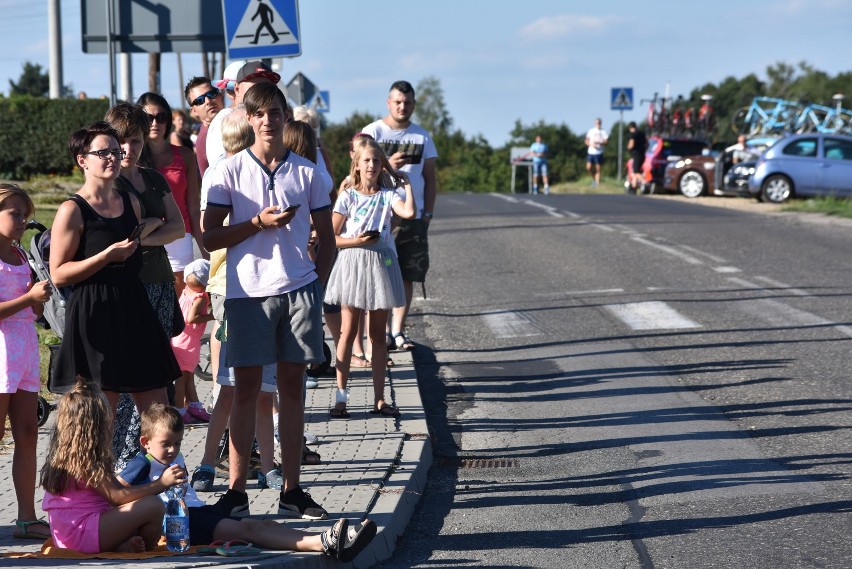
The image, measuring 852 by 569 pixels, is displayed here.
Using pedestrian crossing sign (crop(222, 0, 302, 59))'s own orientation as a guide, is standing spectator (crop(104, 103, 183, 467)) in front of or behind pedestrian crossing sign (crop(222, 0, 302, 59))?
in front

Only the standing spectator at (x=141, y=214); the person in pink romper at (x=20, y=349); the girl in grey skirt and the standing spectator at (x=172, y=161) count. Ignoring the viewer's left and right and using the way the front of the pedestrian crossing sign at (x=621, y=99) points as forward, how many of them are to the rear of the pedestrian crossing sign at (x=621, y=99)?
0

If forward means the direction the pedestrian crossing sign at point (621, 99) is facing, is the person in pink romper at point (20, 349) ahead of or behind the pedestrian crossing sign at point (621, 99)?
ahead

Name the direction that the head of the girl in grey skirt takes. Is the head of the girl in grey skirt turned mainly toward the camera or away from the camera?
toward the camera

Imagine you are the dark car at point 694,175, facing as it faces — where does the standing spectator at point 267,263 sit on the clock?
The standing spectator is roughly at 9 o'clock from the dark car.

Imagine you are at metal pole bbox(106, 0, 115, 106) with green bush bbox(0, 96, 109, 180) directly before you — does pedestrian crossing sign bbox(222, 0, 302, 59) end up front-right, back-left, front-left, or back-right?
back-right

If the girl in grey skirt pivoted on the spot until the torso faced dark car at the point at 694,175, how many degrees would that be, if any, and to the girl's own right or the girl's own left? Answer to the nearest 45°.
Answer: approximately 180°

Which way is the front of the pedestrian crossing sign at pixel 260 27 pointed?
toward the camera

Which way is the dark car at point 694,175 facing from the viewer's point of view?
to the viewer's left

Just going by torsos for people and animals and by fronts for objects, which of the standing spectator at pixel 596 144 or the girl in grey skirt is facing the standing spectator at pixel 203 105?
the standing spectator at pixel 596 144

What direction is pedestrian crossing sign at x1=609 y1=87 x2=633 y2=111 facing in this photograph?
toward the camera
